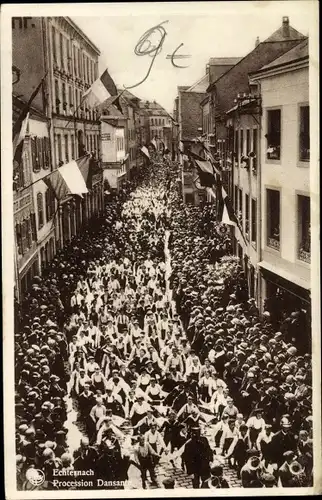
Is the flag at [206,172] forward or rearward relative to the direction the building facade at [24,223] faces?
forward

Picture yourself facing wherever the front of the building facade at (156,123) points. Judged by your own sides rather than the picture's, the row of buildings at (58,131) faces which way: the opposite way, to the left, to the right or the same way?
to the left

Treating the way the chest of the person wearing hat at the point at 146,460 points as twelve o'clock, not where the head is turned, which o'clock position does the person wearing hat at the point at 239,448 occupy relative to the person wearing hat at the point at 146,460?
the person wearing hat at the point at 239,448 is roughly at 9 o'clock from the person wearing hat at the point at 146,460.

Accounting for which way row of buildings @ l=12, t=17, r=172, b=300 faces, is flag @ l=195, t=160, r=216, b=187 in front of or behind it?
in front

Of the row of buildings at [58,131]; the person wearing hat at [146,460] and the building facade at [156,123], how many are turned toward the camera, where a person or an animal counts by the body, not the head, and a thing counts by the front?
2

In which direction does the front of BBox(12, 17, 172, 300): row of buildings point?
to the viewer's right

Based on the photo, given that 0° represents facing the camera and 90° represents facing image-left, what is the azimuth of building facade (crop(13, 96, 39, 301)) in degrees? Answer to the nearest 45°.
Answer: approximately 270°

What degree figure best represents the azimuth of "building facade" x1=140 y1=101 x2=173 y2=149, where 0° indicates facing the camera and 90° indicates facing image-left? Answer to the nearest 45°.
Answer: approximately 0°

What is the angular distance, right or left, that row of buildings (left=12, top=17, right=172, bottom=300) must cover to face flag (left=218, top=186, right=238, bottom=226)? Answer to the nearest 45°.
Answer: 0° — it already faces it
